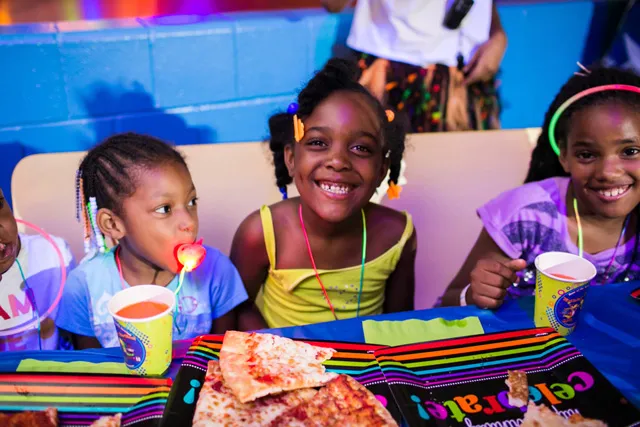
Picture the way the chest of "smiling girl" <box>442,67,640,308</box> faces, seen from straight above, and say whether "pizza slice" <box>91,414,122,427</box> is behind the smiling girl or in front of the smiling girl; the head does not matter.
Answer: in front

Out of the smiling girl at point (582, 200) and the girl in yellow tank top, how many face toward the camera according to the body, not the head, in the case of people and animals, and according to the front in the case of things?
2

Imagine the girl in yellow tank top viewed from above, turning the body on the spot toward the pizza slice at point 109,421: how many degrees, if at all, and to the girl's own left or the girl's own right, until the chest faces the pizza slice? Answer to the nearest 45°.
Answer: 0° — they already face it

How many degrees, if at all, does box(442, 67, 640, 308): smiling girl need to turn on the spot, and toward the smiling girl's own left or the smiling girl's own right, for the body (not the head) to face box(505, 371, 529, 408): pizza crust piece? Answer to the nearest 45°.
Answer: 0° — they already face it

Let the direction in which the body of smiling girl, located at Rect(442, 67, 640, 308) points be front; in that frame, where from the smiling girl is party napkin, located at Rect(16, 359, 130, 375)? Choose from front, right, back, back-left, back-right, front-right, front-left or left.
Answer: front-right

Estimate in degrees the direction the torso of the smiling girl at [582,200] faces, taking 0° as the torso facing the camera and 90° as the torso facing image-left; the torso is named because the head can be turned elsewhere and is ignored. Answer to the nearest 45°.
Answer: approximately 0°

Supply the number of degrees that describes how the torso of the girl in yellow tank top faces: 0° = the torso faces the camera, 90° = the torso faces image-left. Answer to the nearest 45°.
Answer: approximately 0°
